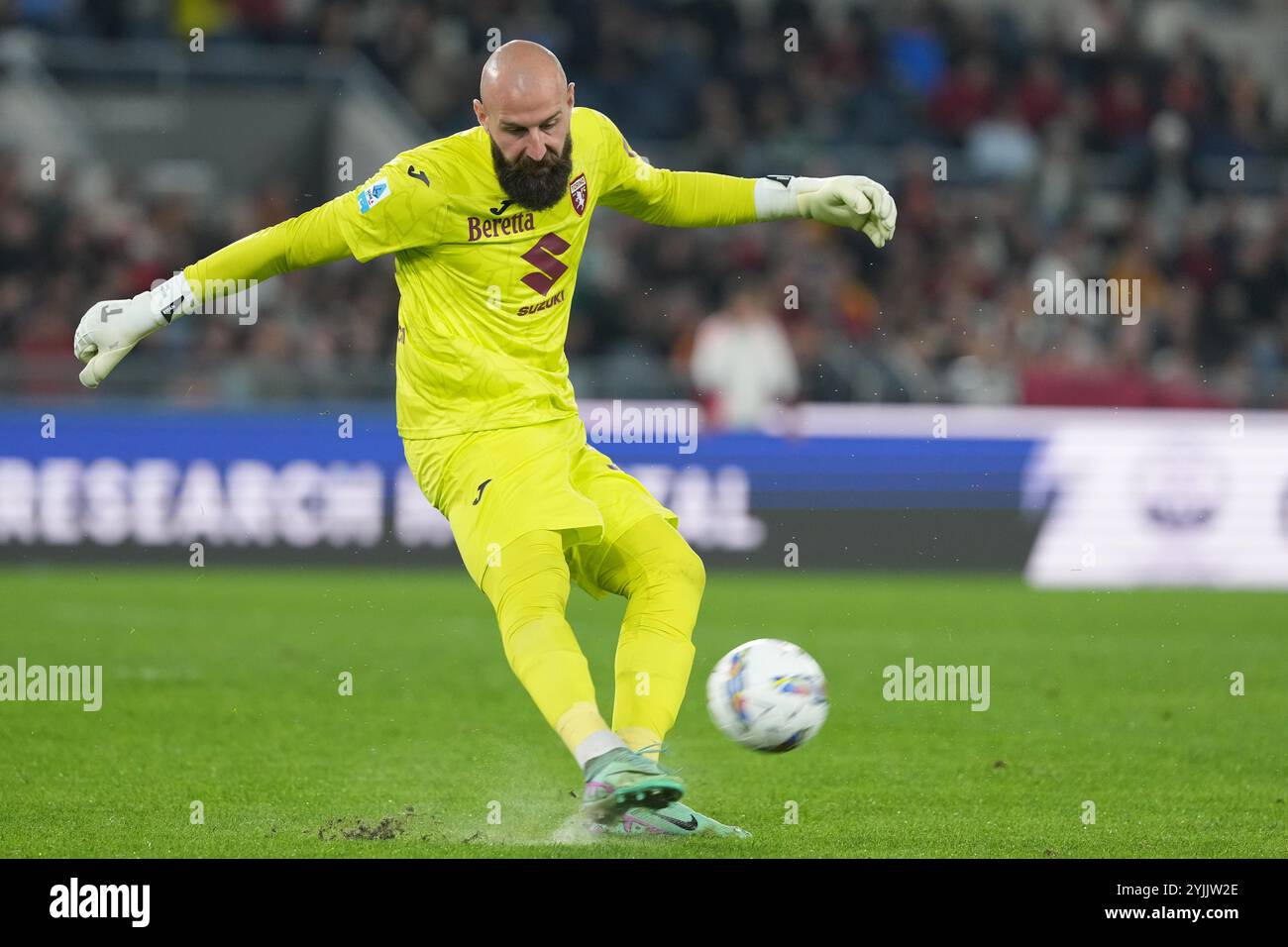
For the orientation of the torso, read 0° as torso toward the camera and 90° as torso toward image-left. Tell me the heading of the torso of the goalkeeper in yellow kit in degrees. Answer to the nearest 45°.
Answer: approximately 315°
